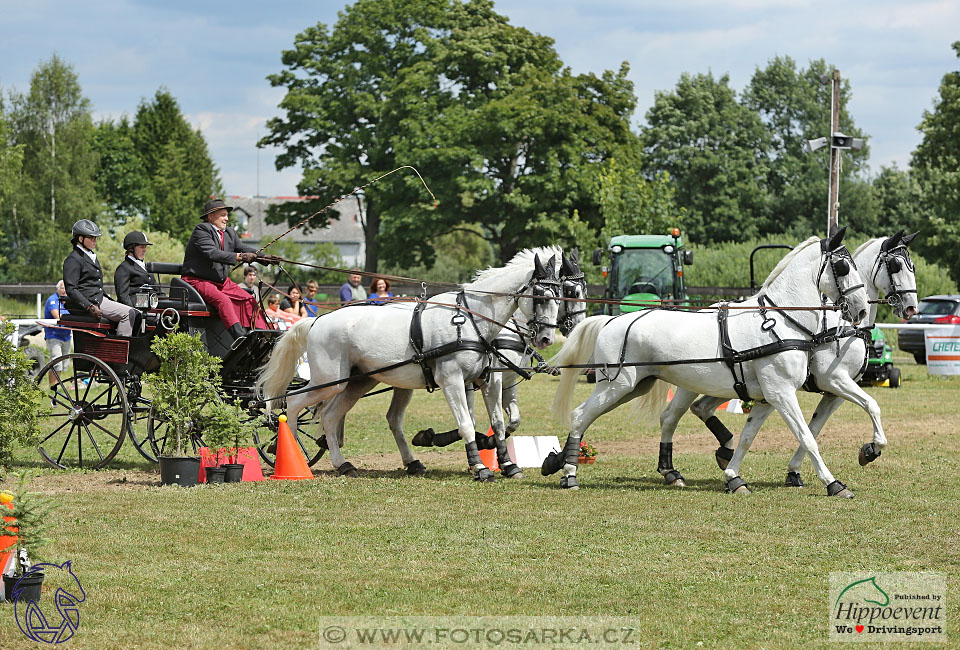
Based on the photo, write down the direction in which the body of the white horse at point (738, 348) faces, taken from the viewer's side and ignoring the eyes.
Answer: to the viewer's right

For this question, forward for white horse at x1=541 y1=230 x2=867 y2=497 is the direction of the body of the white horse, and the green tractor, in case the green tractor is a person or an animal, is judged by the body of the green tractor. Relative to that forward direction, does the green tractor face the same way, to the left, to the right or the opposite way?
to the right

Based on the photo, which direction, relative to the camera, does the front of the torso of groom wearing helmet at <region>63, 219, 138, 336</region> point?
to the viewer's right

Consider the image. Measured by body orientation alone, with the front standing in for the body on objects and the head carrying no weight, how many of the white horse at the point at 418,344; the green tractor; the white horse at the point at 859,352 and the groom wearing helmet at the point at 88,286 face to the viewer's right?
3

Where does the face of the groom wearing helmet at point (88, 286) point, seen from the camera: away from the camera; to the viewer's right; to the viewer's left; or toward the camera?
to the viewer's right

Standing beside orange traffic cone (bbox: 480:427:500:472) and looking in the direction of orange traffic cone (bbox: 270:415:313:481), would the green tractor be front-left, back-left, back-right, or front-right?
back-right

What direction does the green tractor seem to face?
toward the camera

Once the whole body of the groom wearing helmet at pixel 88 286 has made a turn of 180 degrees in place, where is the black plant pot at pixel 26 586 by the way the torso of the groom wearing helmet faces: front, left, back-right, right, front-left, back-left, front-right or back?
left

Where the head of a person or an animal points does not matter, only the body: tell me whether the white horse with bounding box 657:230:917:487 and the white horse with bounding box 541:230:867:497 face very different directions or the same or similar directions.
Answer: same or similar directions

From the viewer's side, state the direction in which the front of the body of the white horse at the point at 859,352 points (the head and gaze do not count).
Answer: to the viewer's right

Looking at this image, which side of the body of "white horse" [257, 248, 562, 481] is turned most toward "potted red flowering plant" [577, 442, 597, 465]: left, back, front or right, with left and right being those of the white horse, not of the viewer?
front

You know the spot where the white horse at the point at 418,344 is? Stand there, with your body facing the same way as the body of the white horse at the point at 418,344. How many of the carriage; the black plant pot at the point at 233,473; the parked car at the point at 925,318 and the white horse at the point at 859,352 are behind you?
2

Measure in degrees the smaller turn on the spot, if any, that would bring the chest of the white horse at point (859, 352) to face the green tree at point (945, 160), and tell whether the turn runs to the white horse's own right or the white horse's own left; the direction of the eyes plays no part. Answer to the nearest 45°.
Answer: approximately 90° to the white horse's own left

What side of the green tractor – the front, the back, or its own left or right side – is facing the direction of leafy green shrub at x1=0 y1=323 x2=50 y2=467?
front

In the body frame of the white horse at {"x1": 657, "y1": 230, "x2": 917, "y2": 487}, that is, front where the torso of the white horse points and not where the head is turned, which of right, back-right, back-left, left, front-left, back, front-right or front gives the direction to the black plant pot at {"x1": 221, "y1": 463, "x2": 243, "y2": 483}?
back

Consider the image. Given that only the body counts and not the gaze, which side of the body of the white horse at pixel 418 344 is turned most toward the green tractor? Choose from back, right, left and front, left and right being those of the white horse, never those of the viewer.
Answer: left

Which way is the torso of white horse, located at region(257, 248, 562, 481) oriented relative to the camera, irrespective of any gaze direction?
to the viewer's right

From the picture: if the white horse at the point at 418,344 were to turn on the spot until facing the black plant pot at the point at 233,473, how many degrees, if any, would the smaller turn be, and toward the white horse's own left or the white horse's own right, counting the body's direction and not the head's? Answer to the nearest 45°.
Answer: approximately 180°

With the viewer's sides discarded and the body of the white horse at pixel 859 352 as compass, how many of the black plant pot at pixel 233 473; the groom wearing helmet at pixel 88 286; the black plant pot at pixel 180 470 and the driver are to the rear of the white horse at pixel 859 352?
4

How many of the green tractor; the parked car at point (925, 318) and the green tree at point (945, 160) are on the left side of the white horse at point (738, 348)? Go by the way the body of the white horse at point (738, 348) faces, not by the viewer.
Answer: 3

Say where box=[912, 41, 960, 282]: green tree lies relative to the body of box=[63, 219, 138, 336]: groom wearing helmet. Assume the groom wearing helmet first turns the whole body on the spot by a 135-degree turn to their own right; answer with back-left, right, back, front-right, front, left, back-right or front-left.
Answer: back
